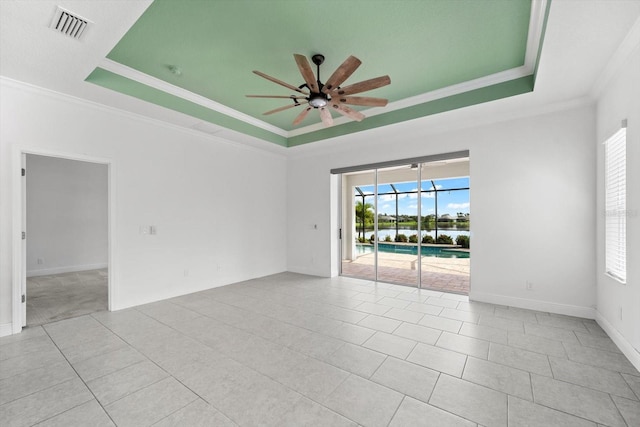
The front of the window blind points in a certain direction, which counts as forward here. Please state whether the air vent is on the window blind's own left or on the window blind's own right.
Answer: on the window blind's own left

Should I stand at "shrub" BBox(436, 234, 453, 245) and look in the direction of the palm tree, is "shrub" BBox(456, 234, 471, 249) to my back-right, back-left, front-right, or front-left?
back-right

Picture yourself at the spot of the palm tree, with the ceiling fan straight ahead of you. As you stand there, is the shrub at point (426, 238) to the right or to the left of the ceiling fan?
left

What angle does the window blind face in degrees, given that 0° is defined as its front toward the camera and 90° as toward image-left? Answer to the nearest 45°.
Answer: approximately 90°

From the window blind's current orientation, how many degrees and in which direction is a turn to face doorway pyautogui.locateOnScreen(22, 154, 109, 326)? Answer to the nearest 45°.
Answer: approximately 45° to its left

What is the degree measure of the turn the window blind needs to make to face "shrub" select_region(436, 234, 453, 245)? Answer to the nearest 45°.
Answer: approximately 45° to its right

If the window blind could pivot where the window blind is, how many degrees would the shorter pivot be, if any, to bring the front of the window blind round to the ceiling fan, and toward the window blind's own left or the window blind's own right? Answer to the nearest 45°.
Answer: approximately 45° to the window blind's own left
